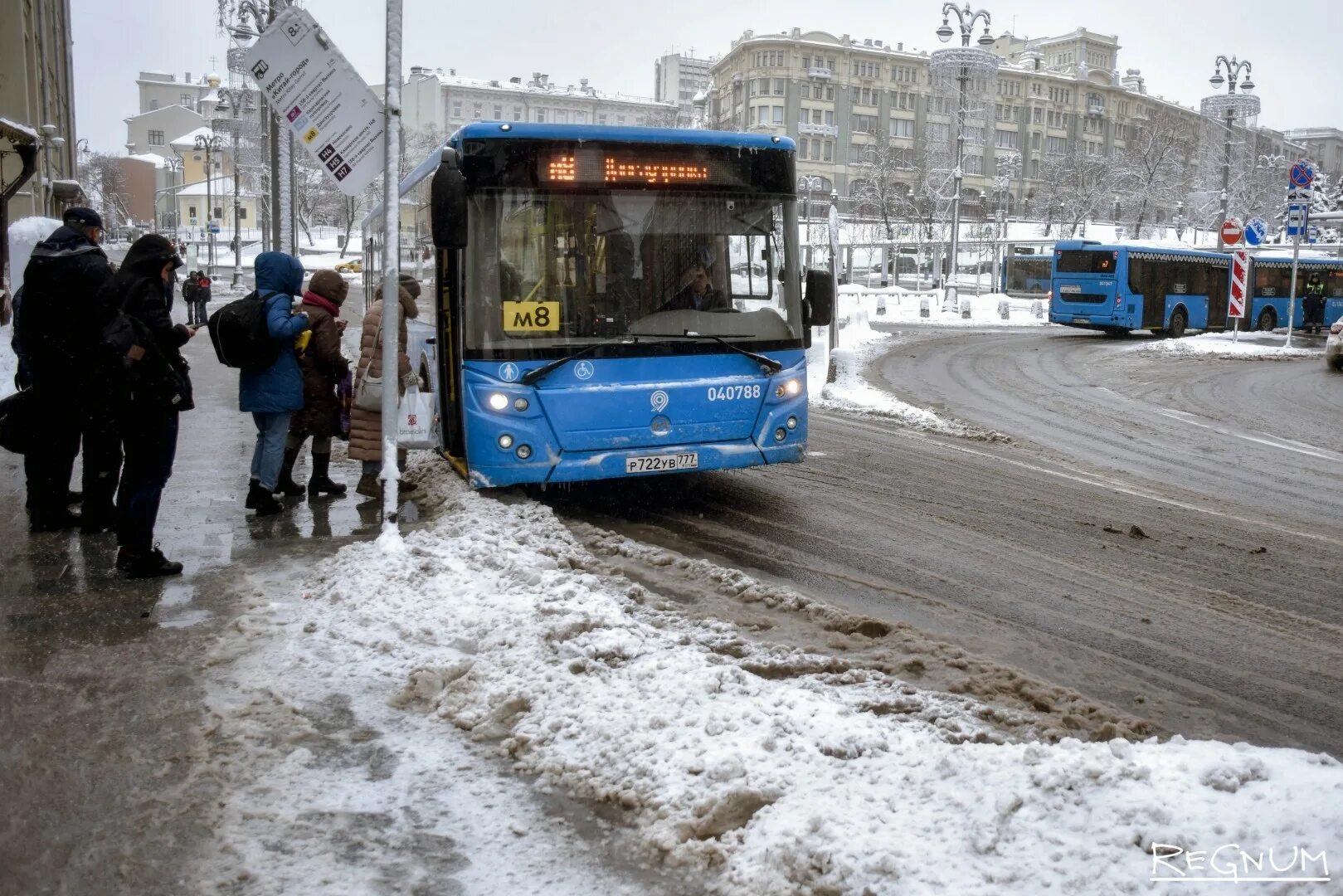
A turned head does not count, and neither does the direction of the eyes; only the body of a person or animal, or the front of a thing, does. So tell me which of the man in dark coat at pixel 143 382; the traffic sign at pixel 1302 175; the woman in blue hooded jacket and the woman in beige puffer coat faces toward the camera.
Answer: the traffic sign

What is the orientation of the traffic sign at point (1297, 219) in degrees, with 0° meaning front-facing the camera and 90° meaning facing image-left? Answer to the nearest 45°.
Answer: approximately 0°

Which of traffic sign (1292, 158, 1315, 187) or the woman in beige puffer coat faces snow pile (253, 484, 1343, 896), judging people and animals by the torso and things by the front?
the traffic sign

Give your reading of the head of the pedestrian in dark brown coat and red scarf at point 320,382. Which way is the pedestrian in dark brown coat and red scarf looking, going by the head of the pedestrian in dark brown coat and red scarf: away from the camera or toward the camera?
away from the camera

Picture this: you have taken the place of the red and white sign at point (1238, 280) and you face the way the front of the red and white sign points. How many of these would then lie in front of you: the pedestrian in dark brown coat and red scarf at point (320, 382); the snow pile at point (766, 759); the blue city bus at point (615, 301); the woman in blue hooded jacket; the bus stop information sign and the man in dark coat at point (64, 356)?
6

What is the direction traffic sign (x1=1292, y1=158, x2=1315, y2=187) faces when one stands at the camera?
facing the viewer

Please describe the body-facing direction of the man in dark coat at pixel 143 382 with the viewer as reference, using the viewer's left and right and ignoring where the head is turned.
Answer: facing to the right of the viewer

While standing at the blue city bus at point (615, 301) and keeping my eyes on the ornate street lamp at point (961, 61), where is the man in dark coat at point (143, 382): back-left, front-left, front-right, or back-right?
back-left

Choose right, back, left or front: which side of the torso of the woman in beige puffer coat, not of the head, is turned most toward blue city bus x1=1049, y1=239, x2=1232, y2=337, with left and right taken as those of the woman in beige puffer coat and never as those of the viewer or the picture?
front

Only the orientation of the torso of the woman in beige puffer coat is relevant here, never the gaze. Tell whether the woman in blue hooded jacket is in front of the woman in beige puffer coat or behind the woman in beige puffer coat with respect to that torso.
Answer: behind

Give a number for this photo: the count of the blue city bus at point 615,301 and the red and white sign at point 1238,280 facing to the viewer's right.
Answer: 0

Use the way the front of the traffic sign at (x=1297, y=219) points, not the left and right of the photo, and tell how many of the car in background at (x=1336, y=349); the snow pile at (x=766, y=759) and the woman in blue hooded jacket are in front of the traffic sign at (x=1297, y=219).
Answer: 3

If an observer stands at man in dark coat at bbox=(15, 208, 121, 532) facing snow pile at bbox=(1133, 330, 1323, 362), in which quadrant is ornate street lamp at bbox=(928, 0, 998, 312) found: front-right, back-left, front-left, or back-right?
front-left

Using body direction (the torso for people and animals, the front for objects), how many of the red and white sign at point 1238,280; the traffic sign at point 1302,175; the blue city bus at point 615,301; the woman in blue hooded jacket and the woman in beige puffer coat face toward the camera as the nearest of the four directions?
3

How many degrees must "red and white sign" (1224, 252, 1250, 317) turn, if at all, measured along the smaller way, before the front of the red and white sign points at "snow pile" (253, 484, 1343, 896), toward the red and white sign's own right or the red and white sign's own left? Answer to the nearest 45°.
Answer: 0° — it already faces it

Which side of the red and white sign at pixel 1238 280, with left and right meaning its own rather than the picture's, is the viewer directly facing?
front
